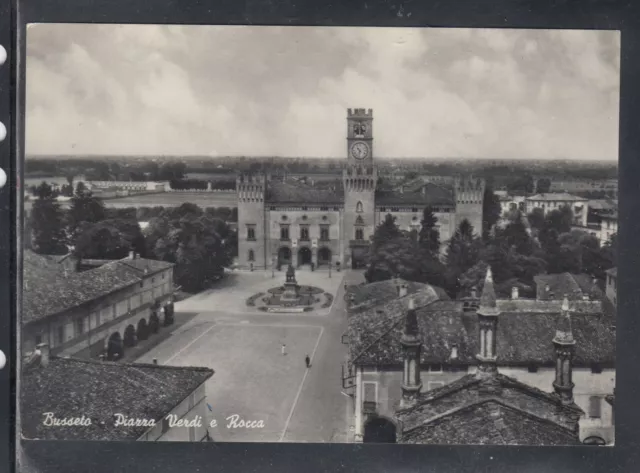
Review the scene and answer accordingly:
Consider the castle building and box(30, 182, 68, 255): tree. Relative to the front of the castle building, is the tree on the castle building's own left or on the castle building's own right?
on the castle building's own right

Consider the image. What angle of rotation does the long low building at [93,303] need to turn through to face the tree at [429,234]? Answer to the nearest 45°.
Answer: approximately 45° to its left

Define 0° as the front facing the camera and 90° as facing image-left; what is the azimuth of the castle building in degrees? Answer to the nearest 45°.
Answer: approximately 0°
